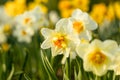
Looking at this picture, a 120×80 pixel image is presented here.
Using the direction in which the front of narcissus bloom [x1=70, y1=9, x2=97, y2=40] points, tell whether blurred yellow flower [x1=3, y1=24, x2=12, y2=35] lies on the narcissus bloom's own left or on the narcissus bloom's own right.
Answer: on the narcissus bloom's own right

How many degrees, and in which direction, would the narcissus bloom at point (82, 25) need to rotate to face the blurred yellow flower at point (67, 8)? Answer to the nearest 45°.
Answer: approximately 135° to its right

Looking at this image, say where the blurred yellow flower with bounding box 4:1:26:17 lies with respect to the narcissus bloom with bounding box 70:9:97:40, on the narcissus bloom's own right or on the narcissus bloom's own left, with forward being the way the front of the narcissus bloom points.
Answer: on the narcissus bloom's own right

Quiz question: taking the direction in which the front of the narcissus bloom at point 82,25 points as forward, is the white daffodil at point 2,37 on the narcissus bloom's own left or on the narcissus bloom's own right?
on the narcissus bloom's own right

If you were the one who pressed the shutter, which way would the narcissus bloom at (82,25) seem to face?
facing the viewer and to the left of the viewer
